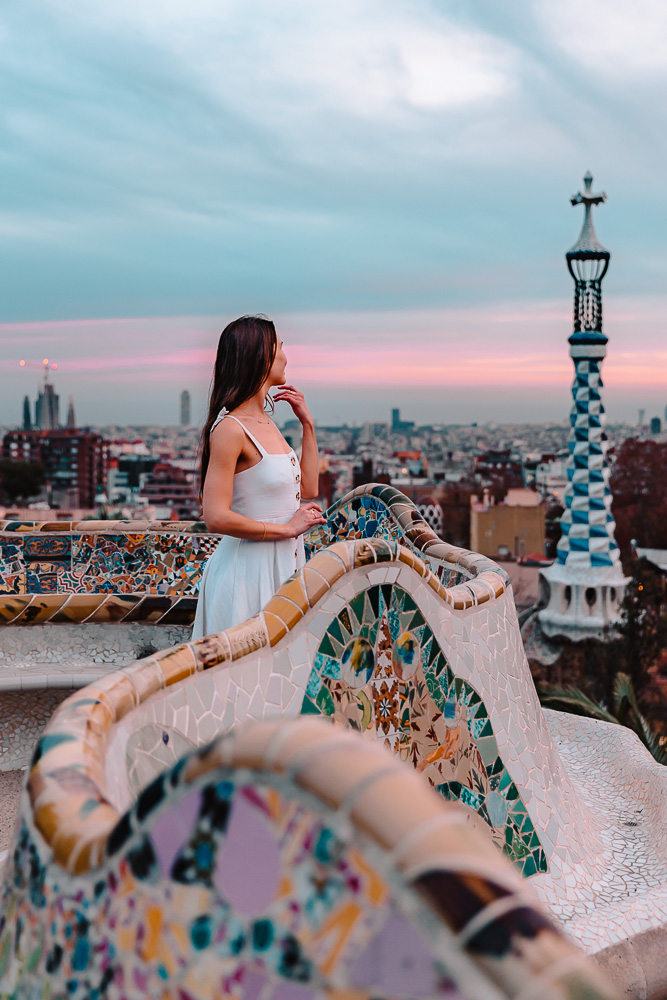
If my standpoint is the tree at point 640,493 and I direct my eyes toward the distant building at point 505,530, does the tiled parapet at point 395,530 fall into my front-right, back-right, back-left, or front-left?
back-left

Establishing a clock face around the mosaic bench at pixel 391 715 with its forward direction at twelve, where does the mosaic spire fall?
The mosaic spire is roughly at 8 o'clock from the mosaic bench.

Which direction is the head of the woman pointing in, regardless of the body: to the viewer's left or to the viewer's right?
to the viewer's right

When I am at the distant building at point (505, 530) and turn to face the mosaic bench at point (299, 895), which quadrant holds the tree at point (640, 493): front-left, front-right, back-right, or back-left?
front-left

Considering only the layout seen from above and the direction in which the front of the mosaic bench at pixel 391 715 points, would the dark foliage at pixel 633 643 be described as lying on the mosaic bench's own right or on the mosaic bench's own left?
on the mosaic bench's own left
